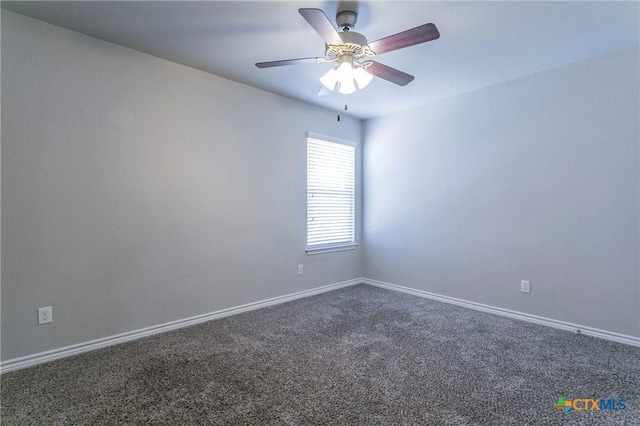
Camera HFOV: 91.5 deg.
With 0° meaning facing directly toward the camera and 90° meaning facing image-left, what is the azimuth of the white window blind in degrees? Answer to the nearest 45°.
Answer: approximately 315°

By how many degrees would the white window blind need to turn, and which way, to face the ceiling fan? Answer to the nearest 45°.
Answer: approximately 45° to its right
